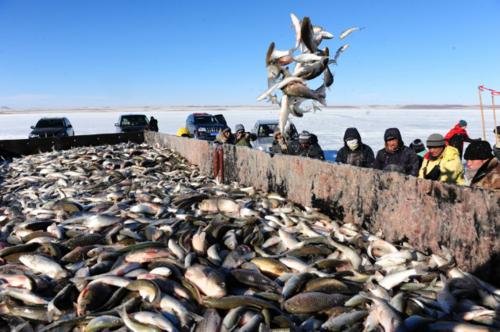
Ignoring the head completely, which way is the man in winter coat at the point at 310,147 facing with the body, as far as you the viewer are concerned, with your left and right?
facing the viewer and to the left of the viewer

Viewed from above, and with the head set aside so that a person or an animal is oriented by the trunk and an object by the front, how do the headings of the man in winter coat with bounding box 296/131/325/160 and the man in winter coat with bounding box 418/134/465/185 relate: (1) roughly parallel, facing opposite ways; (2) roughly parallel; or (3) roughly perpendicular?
roughly parallel

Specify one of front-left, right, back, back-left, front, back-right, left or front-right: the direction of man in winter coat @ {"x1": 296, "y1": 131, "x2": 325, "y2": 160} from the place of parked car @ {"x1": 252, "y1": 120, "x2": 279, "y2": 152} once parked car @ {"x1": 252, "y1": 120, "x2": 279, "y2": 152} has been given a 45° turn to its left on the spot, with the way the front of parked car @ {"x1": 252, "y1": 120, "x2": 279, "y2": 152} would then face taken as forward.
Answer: front

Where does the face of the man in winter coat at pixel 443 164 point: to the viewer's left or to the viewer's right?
to the viewer's left

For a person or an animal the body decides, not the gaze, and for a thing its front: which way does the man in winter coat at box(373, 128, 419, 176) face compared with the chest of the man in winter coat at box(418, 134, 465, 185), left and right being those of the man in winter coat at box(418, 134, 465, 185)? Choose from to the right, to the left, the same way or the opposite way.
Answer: the same way

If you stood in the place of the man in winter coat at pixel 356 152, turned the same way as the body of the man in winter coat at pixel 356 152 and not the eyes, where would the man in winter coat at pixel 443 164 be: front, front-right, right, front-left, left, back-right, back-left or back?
front-left

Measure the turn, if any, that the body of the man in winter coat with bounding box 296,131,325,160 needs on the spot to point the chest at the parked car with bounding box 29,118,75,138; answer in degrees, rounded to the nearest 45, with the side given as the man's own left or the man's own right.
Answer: approximately 90° to the man's own right

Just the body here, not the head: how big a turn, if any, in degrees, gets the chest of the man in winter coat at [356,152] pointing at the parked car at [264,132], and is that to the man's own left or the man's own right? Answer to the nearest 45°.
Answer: approximately 180°

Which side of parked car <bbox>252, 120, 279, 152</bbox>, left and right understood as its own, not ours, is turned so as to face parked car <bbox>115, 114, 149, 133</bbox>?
right

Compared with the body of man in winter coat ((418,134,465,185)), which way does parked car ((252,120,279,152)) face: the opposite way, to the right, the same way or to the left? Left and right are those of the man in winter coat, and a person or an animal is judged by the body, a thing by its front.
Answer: the same way

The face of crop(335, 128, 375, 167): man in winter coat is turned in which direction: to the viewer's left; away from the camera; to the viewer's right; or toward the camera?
toward the camera

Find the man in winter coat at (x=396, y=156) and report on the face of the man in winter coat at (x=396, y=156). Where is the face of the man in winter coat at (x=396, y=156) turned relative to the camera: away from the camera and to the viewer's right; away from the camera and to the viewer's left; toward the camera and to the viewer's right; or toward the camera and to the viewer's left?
toward the camera and to the viewer's left

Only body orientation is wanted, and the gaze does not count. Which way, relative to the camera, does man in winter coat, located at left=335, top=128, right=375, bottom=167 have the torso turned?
toward the camera

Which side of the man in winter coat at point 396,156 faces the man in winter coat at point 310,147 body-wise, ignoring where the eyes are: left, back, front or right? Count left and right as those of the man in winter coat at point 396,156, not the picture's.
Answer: right

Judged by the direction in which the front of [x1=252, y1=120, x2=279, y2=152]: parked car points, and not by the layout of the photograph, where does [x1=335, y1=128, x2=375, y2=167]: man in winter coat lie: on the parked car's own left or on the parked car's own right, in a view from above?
on the parked car's own left

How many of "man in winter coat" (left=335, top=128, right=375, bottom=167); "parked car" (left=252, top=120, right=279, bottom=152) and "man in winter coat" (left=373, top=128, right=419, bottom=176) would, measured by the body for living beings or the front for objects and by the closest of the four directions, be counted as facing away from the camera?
0
